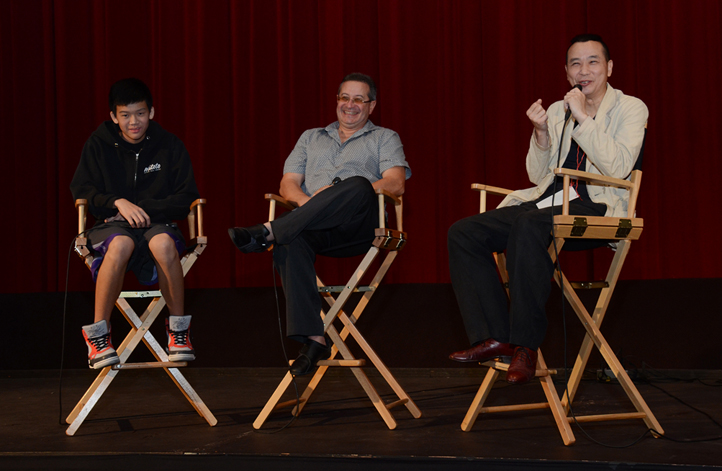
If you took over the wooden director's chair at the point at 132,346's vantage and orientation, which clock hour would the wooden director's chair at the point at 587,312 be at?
the wooden director's chair at the point at 587,312 is roughly at 10 o'clock from the wooden director's chair at the point at 132,346.

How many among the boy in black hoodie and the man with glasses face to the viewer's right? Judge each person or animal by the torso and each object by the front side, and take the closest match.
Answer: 0

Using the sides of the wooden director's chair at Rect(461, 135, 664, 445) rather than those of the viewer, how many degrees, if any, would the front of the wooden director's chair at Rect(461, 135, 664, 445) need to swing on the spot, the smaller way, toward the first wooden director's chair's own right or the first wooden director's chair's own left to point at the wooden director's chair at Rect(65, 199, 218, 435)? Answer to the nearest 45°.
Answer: approximately 45° to the first wooden director's chair's own right

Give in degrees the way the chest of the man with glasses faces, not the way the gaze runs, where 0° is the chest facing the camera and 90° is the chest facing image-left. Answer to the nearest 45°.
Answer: approximately 45°
